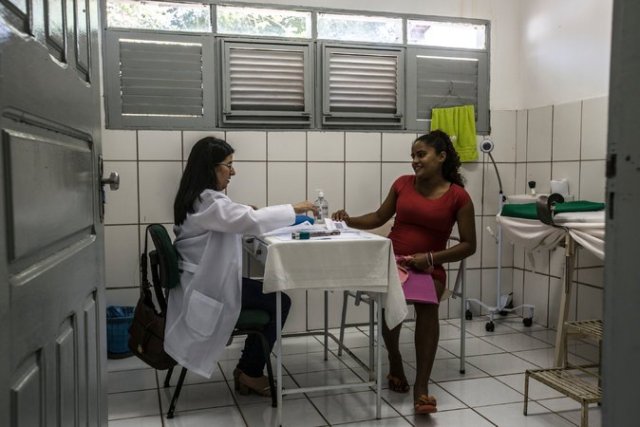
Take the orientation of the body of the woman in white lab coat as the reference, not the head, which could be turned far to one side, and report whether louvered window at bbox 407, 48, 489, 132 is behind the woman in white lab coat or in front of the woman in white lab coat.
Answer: in front

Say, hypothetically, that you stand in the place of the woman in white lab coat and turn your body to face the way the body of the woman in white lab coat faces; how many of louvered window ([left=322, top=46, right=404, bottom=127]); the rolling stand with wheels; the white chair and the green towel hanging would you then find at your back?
0

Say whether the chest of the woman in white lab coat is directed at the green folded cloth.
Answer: yes

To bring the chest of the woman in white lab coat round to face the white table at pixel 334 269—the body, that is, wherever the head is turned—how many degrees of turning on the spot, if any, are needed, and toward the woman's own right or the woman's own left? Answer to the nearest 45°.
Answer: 0° — they already face it

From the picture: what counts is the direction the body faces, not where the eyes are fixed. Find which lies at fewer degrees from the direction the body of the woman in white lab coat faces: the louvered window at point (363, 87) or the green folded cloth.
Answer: the green folded cloth

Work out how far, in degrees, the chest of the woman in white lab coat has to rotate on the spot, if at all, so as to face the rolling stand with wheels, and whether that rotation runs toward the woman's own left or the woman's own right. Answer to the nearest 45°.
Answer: approximately 45° to the woman's own left

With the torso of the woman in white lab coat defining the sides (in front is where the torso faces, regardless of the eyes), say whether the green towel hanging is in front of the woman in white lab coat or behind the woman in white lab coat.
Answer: in front

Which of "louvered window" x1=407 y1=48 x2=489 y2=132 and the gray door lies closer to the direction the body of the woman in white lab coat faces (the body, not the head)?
the louvered window

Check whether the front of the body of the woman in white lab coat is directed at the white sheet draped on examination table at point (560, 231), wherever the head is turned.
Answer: yes

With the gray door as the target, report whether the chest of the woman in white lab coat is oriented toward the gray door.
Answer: no

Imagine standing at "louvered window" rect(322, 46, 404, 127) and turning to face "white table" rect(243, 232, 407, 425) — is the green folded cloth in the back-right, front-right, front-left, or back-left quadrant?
front-left

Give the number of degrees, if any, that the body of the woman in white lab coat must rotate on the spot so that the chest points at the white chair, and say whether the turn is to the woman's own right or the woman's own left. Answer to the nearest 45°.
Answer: approximately 45° to the woman's own left

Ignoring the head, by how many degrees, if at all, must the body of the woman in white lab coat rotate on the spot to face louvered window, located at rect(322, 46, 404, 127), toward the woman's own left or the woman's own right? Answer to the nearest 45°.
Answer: approximately 45° to the woman's own left

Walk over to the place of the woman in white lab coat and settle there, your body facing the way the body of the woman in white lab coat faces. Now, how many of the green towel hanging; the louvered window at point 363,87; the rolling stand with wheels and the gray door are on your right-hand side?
1

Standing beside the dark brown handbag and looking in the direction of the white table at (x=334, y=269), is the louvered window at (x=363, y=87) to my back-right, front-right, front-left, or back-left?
front-left

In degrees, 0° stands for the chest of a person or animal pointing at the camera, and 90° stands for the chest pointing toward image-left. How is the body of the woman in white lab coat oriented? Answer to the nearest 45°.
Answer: approximately 270°

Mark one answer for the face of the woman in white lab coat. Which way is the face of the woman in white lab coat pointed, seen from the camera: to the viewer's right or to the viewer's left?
to the viewer's right
